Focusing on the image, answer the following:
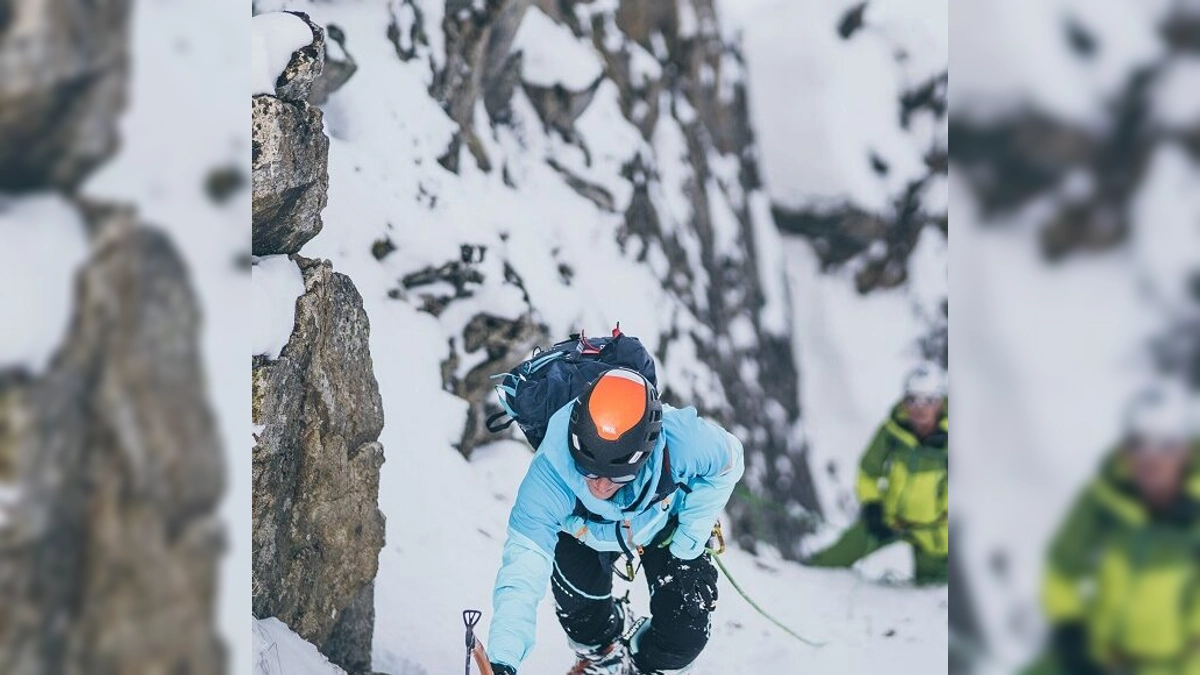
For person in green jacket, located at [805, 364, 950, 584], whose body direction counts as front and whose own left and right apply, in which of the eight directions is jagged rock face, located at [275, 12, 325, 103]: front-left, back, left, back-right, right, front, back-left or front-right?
front-right

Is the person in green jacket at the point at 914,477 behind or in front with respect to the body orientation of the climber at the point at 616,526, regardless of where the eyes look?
behind

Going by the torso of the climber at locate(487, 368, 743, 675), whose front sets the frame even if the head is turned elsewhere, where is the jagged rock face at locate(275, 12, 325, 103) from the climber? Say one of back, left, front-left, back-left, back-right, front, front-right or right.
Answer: back-right

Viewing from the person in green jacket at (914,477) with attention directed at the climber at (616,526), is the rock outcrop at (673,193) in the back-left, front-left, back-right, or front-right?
back-right

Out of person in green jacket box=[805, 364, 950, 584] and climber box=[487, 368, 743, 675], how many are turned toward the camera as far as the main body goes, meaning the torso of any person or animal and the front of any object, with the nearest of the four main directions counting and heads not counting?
2

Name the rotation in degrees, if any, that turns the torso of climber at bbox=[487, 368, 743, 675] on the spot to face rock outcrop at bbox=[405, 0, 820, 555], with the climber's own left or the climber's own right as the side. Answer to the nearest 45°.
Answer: approximately 180°

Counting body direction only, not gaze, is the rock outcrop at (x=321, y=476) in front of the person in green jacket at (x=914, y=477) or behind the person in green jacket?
in front

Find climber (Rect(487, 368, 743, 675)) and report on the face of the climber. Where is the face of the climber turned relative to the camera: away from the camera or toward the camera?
toward the camera

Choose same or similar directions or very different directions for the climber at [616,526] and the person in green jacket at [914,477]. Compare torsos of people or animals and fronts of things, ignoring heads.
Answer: same or similar directions

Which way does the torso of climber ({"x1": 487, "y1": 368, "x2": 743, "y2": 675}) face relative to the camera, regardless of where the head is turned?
toward the camera

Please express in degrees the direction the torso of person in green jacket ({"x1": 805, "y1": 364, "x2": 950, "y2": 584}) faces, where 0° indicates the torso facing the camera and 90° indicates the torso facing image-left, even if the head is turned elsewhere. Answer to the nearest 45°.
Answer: approximately 0°

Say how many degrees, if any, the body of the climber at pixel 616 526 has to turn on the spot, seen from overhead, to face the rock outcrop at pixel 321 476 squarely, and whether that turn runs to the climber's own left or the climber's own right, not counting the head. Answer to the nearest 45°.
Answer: approximately 135° to the climber's own right

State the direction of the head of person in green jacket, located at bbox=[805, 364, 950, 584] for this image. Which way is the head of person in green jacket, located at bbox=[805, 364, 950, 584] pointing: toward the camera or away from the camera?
toward the camera
